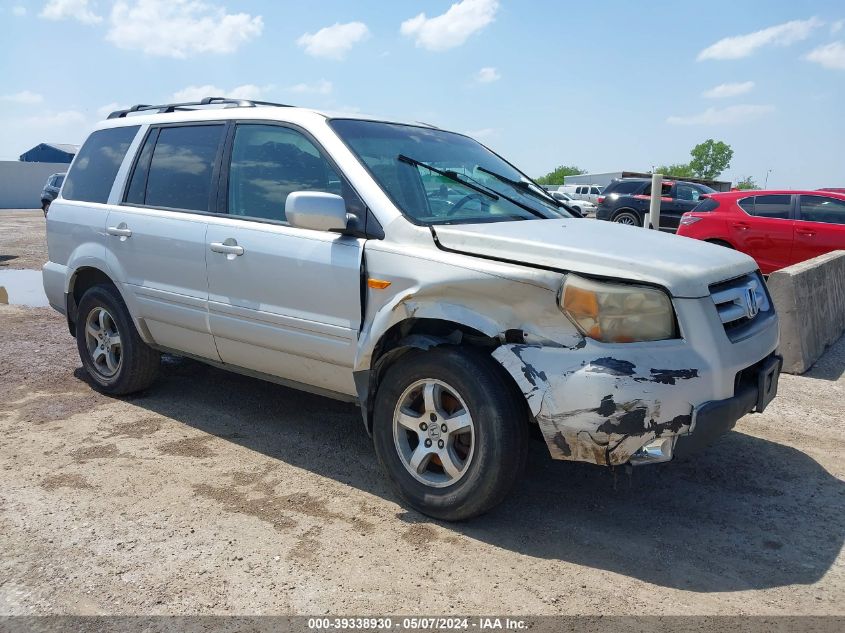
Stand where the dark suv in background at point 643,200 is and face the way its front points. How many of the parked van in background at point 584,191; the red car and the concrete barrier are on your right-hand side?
2

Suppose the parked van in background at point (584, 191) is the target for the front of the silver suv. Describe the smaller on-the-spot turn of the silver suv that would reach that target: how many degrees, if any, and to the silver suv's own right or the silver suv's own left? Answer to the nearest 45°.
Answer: approximately 135° to the silver suv's own left

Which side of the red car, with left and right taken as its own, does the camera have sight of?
right

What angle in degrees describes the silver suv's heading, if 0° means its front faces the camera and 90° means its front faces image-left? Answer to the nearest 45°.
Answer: approximately 315°

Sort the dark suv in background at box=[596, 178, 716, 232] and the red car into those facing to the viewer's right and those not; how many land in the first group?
2

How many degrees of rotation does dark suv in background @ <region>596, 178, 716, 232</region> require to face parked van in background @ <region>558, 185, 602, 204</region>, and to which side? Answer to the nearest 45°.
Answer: approximately 90° to its left

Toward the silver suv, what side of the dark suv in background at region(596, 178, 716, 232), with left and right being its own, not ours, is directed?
right

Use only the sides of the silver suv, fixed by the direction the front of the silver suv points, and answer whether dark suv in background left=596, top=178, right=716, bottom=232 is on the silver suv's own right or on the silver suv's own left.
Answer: on the silver suv's own left

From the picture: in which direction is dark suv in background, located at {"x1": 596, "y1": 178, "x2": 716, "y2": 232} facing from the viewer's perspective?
to the viewer's right
